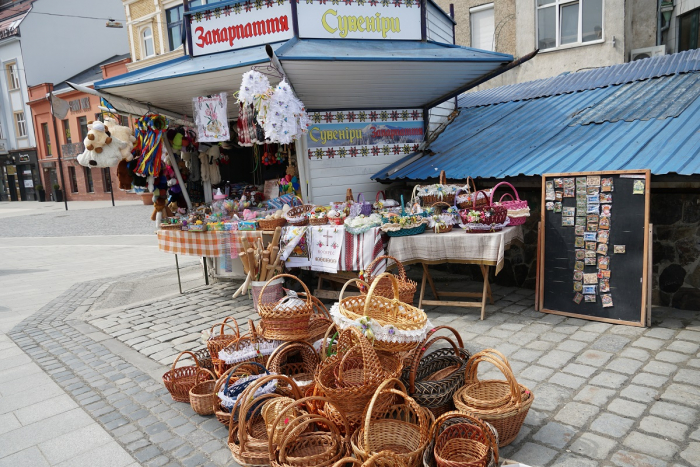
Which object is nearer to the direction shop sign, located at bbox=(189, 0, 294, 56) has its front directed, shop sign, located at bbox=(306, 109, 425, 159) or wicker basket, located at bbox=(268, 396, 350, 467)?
the wicker basket

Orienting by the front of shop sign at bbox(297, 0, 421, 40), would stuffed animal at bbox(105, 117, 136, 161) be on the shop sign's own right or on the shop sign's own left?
on the shop sign's own right

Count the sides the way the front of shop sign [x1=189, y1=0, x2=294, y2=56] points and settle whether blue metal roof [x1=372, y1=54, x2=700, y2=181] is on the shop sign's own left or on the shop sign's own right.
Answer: on the shop sign's own left

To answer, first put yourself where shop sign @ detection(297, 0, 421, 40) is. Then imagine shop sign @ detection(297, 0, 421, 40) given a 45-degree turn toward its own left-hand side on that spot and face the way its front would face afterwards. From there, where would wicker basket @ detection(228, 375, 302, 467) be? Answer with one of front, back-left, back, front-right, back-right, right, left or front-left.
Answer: front-right

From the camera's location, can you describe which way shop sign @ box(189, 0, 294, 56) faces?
facing the viewer and to the left of the viewer

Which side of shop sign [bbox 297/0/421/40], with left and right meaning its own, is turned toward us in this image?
front

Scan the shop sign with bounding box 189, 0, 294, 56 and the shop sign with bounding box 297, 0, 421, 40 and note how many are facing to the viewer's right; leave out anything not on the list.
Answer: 0

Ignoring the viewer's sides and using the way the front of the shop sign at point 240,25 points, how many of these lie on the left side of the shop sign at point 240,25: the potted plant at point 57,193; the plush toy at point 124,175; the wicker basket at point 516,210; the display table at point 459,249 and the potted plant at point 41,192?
2

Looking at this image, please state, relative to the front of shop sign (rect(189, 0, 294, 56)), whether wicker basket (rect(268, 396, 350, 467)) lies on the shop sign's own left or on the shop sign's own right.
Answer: on the shop sign's own left

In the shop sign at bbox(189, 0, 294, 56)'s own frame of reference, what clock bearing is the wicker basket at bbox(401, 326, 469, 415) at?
The wicker basket is roughly at 10 o'clock from the shop sign.

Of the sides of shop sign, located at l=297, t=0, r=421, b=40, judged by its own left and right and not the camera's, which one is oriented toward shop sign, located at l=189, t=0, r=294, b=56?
right

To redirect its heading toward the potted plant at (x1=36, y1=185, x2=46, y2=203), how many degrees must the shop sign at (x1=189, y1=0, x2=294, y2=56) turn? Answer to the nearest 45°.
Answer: approximately 90° to its right

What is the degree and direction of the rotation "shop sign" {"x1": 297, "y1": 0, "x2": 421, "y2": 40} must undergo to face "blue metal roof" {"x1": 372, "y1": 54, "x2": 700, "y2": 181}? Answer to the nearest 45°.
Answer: approximately 90° to its left

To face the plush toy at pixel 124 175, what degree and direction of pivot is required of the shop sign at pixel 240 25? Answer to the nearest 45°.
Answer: approximately 90° to its right
